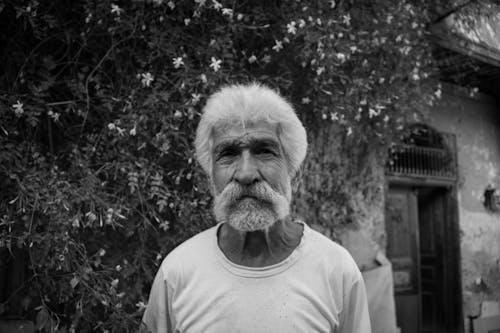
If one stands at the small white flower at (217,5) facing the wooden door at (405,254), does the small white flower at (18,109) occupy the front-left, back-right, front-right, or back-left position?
back-left

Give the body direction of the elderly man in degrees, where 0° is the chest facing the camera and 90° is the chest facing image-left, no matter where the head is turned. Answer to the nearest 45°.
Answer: approximately 0°

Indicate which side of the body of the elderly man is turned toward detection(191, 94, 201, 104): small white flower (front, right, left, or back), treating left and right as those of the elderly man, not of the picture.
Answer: back
